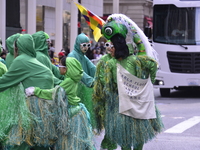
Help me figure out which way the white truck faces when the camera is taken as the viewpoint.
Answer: facing the viewer

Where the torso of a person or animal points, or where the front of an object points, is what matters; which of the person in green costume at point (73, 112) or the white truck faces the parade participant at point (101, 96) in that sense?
the white truck

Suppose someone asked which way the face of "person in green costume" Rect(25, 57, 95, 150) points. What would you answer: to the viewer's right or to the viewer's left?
to the viewer's left

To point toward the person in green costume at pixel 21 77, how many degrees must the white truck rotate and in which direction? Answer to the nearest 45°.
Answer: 0° — it already faces them

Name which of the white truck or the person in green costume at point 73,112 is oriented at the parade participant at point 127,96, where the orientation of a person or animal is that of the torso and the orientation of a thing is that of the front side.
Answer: the white truck

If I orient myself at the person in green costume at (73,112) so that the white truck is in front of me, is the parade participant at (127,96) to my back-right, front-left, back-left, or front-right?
front-right

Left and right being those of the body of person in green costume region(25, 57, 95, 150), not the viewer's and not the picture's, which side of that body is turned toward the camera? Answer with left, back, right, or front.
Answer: left

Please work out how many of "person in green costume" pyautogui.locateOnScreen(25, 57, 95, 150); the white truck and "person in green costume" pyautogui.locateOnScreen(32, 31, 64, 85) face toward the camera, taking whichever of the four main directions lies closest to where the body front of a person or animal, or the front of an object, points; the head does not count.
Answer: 1

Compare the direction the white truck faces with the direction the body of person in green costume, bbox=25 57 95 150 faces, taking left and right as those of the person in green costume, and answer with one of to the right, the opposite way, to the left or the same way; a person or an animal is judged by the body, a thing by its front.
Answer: to the left

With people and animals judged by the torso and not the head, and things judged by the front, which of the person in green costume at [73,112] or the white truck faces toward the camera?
the white truck

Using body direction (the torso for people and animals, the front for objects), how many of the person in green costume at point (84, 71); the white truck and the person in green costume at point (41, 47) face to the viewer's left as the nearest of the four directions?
0

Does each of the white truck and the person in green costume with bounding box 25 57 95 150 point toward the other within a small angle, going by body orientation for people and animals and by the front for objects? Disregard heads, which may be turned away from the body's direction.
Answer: no

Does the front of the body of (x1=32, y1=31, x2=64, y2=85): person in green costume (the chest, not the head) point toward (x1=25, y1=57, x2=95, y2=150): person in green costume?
no

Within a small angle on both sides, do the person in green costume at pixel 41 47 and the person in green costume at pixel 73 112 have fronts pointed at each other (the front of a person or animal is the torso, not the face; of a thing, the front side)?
no
